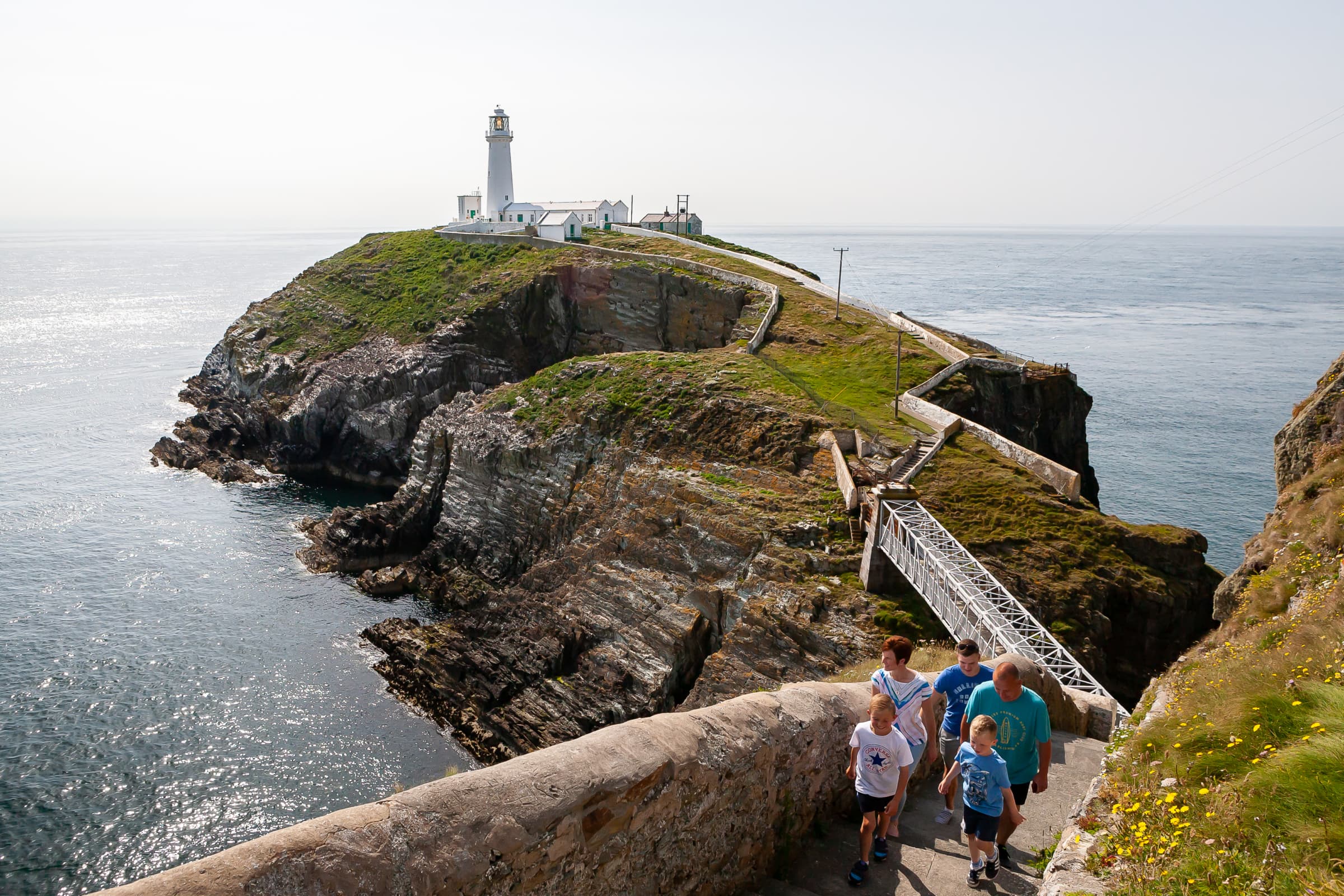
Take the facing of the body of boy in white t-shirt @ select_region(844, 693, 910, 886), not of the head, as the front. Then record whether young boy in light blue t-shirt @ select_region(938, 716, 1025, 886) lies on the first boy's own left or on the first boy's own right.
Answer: on the first boy's own left

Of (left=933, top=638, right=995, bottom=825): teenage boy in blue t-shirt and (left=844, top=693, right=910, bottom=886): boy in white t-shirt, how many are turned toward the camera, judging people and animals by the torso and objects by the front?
2

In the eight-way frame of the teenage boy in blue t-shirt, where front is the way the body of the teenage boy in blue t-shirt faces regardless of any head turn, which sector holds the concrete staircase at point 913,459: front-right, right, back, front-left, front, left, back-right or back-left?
back

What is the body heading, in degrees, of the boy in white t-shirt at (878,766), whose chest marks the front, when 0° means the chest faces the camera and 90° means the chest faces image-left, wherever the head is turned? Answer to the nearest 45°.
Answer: approximately 0°

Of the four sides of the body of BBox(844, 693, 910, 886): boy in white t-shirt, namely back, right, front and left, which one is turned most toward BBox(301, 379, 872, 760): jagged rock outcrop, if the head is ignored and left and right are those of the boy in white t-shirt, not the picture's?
back

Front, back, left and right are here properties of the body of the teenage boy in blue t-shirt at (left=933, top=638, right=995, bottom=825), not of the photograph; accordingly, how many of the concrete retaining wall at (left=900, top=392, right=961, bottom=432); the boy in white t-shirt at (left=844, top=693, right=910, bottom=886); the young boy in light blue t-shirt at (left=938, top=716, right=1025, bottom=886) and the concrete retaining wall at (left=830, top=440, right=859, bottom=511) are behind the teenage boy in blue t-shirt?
2

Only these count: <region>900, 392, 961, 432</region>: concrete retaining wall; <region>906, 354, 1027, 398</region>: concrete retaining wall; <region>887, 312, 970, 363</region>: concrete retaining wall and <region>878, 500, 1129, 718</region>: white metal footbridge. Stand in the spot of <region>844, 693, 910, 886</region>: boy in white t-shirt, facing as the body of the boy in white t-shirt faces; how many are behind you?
4

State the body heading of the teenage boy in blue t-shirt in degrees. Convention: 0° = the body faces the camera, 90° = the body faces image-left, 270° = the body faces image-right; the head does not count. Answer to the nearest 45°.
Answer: approximately 0°

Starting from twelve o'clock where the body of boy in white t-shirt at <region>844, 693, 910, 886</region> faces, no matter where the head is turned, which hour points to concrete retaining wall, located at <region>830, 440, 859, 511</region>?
The concrete retaining wall is roughly at 6 o'clock from the boy in white t-shirt.

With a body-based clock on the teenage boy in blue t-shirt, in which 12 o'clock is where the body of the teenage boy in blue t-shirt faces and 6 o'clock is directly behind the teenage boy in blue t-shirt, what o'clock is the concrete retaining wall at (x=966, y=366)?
The concrete retaining wall is roughly at 6 o'clock from the teenage boy in blue t-shirt.

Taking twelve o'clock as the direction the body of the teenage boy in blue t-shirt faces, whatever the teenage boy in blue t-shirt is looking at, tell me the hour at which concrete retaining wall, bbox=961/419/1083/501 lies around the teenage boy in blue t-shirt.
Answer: The concrete retaining wall is roughly at 6 o'clock from the teenage boy in blue t-shirt.

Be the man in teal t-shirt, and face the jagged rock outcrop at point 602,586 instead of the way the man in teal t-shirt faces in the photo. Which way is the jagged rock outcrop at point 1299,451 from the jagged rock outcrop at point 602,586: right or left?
right
